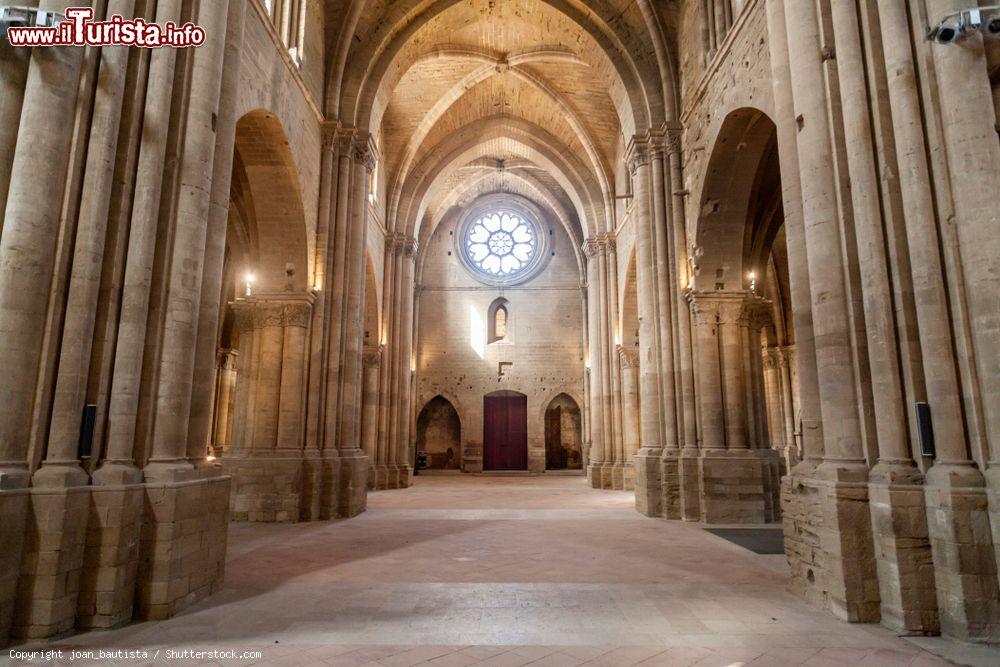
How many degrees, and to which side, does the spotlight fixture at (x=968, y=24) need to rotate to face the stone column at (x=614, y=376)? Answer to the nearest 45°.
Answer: approximately 90° to its right

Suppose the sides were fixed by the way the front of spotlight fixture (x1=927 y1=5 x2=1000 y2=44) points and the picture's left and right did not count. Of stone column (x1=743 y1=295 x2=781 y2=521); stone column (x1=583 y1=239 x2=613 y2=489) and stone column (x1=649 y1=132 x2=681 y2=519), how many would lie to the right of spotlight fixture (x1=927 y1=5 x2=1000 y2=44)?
3

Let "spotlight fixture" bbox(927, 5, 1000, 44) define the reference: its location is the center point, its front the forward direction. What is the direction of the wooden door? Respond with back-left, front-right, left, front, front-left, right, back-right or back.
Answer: right

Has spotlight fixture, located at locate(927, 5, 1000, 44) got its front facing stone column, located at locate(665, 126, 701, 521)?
no

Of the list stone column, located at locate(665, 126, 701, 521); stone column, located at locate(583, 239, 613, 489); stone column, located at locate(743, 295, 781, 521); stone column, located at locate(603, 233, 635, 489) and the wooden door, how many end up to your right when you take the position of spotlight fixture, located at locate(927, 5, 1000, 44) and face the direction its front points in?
5

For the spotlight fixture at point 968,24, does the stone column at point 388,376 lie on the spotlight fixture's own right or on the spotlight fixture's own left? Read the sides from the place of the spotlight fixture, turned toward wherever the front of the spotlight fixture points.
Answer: on the spotlight fixture's own right

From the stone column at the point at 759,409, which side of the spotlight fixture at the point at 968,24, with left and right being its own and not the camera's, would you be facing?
right

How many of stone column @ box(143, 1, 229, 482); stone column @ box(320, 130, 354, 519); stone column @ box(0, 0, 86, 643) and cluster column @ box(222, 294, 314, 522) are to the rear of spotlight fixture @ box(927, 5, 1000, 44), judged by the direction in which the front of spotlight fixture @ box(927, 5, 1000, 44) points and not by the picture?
0

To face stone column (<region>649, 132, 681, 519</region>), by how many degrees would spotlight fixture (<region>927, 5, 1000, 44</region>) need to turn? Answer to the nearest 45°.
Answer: approximately 90° to its right

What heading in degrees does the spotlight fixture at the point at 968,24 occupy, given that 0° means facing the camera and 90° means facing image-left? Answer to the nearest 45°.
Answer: approximately 45°

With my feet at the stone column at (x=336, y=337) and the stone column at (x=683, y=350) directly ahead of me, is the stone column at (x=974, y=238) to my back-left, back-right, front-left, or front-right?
front-right

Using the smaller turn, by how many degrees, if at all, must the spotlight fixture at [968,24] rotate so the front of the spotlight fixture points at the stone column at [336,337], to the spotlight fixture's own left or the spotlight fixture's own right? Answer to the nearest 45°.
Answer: approximately 45° to the spotlight fixture's own right

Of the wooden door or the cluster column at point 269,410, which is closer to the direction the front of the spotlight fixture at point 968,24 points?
the cluster column

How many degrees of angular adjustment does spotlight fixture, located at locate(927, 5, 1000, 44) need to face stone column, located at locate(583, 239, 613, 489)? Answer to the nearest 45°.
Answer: approximately 90° to its right

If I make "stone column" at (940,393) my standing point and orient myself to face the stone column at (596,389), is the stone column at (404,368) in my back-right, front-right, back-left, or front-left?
front-left
